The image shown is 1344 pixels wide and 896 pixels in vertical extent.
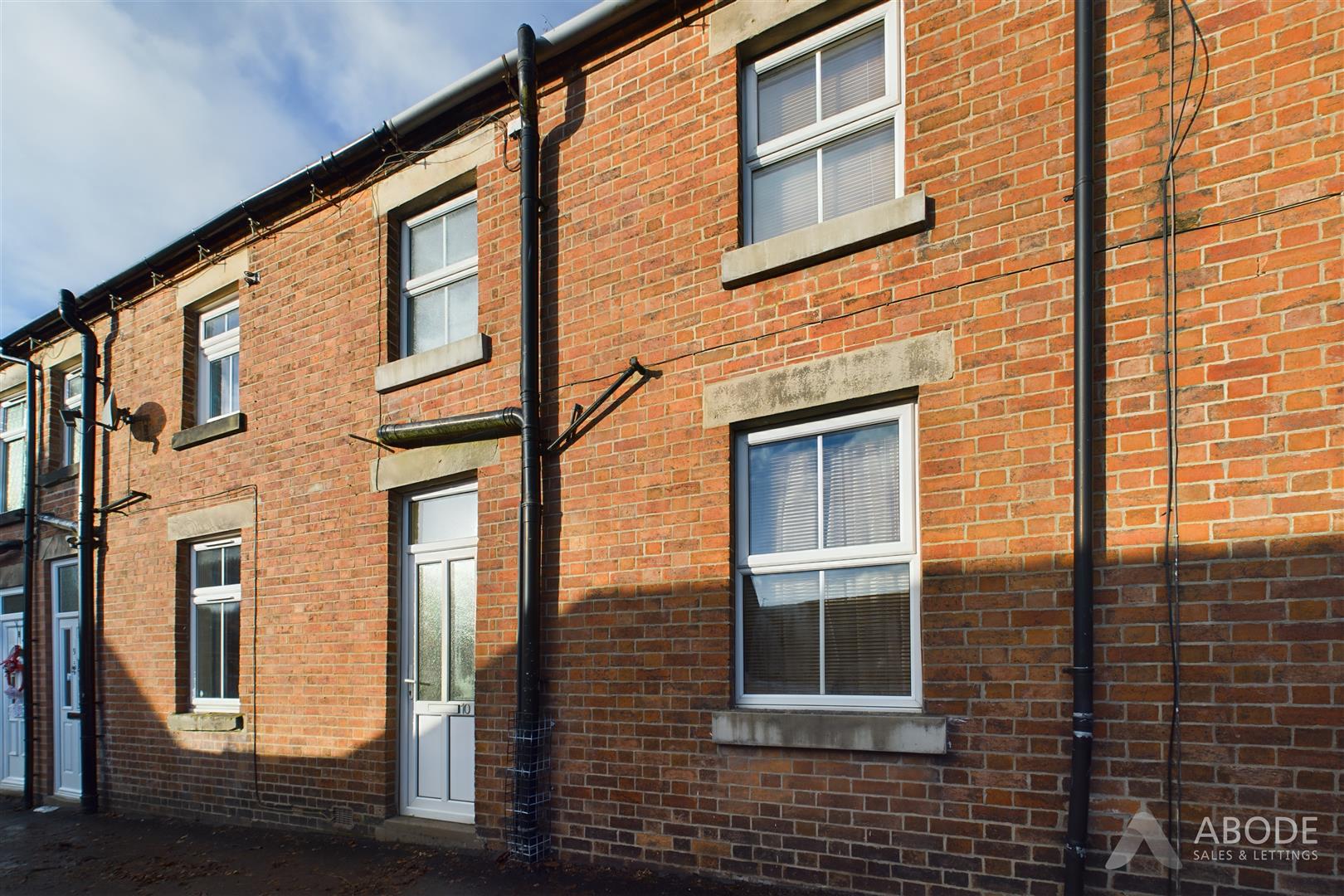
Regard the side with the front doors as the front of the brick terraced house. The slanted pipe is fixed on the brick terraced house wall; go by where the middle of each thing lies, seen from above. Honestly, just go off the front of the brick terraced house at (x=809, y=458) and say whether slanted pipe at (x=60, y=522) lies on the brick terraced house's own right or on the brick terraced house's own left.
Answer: on the brick terraced house's own right

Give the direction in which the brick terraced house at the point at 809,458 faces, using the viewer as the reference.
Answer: facing the viewer and to the left of the viewer
